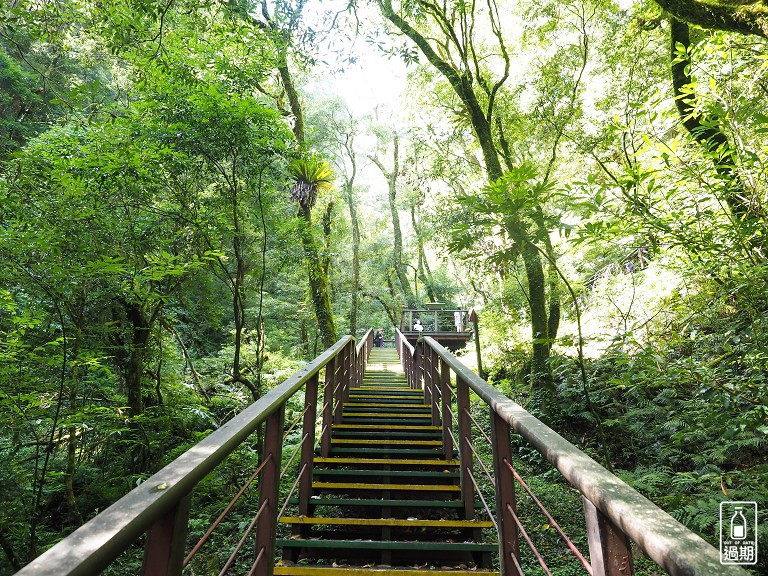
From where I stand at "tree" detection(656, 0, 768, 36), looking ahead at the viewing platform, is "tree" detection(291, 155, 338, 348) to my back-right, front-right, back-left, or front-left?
front-left

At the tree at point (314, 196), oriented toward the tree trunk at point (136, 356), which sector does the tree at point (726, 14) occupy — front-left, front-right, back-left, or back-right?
front-left

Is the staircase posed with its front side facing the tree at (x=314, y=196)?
no

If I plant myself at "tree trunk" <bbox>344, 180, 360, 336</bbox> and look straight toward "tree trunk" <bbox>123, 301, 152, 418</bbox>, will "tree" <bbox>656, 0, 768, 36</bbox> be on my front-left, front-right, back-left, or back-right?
front-left

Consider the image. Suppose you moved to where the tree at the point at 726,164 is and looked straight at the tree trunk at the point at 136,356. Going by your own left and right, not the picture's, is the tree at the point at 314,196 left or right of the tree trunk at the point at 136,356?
right

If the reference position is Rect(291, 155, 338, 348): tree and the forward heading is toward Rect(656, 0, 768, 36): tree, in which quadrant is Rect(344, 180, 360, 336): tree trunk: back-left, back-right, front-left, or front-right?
back-left

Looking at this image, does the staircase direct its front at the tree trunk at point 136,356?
no

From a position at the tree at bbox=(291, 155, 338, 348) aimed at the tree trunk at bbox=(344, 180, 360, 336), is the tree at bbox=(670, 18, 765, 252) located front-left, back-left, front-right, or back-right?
back-right

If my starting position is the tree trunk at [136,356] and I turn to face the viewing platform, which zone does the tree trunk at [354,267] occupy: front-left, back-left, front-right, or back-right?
front-left

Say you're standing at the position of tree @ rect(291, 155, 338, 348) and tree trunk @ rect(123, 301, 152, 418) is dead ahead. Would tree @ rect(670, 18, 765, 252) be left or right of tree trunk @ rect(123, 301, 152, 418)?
left
